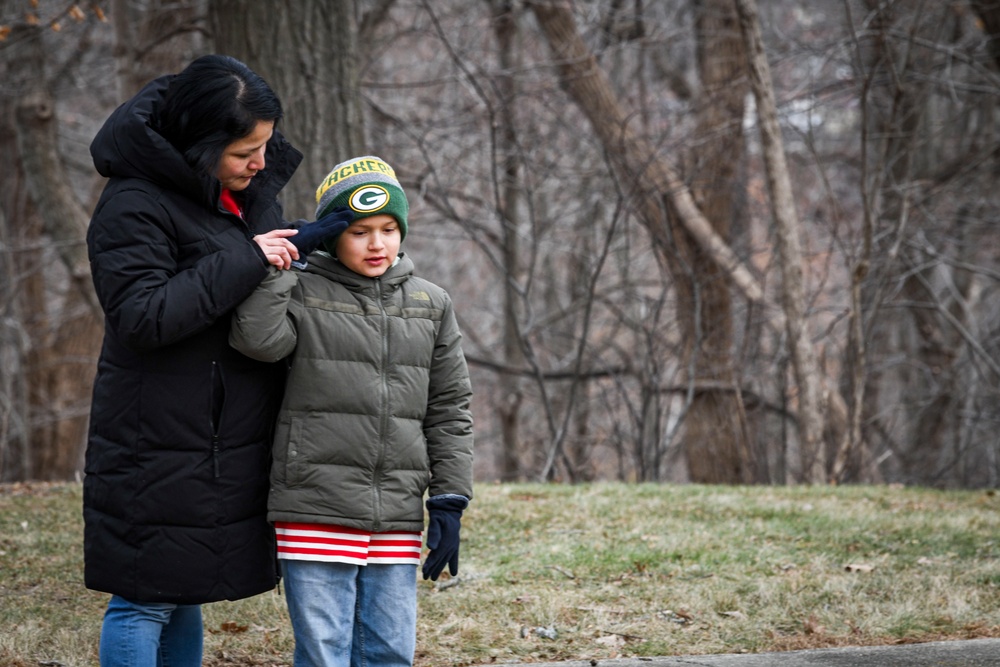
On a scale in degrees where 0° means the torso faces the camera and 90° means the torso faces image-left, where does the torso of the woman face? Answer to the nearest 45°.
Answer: approximately 315°

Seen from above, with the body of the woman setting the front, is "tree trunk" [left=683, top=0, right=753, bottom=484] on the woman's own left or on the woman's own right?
on the woman's own left

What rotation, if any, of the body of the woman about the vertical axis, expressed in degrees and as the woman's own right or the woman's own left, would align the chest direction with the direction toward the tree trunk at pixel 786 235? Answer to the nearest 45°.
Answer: approximately 90° to the woman's own left

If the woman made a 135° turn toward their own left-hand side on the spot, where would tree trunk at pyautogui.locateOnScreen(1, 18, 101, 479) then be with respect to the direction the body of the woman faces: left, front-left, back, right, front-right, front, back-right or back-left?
front

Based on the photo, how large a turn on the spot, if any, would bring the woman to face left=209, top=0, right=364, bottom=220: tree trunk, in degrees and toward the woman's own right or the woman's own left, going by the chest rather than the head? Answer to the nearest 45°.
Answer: approximately 135° to the woman's own left

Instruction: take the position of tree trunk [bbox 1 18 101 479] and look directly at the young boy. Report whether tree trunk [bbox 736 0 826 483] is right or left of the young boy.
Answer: left

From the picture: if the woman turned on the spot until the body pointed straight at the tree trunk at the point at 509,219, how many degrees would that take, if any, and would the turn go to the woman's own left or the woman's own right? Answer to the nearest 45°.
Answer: approximately 135° to the woman's own left
